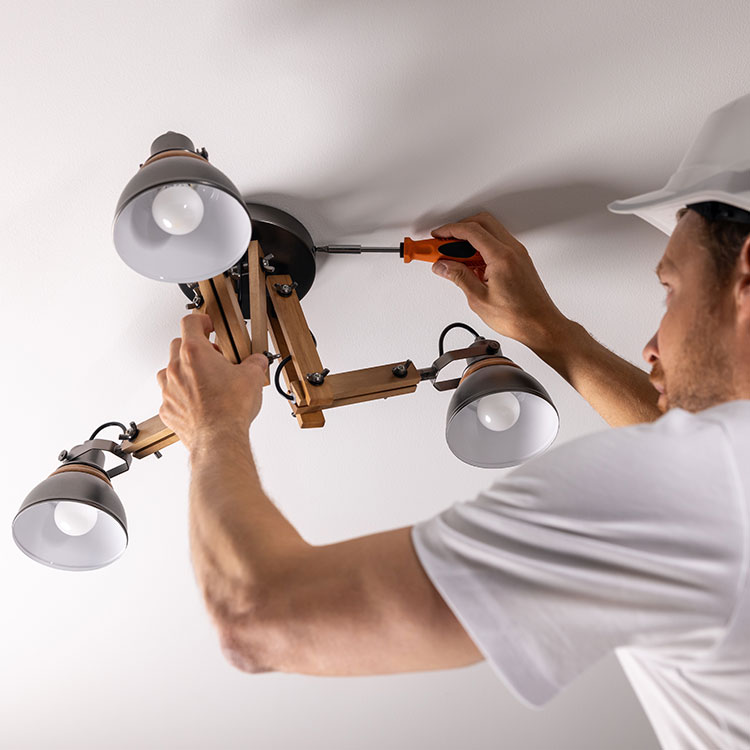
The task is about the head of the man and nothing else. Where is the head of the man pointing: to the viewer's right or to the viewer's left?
to the viewer's left

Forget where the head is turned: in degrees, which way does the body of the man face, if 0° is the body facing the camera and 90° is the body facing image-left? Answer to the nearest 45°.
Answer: approximately 135°
